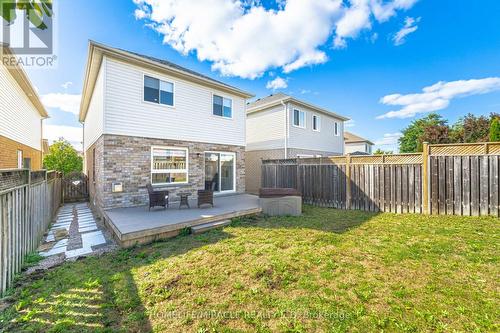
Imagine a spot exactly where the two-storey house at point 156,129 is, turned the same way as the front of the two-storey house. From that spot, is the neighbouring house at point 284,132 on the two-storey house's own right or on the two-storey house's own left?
on the two-storey house's own right

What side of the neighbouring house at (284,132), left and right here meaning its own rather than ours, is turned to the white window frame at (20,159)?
left

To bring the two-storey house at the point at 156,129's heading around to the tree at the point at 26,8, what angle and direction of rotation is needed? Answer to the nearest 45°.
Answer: approximately 135° to its left

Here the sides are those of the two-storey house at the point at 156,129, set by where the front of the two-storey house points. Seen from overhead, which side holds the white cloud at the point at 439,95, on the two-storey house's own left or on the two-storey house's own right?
on the two-storey house's own right

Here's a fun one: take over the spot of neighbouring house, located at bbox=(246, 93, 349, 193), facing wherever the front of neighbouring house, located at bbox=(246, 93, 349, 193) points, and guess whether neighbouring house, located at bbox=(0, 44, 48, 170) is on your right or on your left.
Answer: on your left

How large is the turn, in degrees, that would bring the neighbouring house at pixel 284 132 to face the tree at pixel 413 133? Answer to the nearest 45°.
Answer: approximately 90° to its right

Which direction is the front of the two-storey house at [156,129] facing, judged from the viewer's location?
facing away from the viewer and to the left of the viewer

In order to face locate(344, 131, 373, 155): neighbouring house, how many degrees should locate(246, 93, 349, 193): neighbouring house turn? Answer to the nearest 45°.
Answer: approximately 90° to its right

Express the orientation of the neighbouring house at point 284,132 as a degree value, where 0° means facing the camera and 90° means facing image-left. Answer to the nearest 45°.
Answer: approximately 135°
